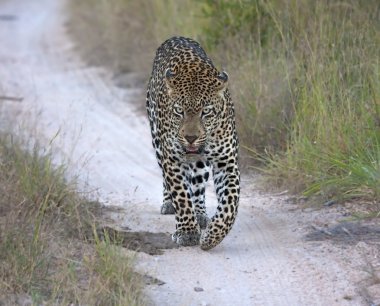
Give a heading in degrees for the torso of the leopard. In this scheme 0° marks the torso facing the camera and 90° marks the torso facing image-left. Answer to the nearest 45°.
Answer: approximately 0°
